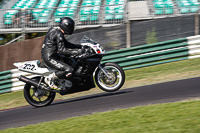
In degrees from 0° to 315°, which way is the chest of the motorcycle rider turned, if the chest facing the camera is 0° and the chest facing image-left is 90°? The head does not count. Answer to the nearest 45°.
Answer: approximately 270°

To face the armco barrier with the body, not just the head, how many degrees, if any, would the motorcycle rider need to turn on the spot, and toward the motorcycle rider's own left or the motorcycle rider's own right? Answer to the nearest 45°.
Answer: approximately 45° to the motorcycle rider's own left

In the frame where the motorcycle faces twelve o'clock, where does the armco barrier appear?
The armco barrier is roughly at 10 o'clock from the motorcycle.

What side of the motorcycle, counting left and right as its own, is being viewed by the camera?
right
